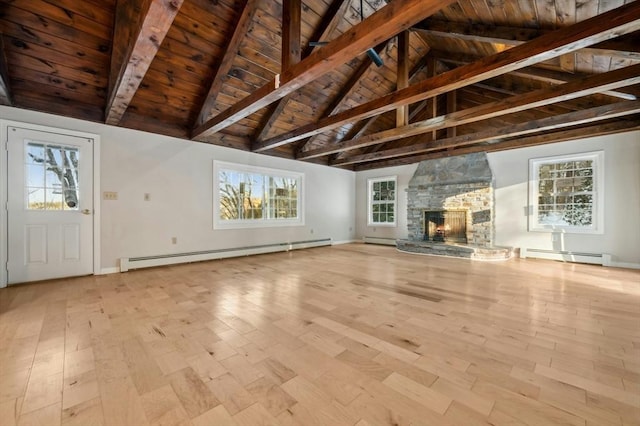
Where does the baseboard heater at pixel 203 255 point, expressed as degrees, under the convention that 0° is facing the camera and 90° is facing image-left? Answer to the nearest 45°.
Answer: approximately 315°

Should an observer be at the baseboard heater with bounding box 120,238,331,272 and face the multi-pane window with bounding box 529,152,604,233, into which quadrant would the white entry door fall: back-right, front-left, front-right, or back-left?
back-right

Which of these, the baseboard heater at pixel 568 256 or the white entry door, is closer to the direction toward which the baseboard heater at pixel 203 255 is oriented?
the baseboard heater

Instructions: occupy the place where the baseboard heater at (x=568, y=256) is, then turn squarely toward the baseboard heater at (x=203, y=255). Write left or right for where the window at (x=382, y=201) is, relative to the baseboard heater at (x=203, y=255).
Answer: right

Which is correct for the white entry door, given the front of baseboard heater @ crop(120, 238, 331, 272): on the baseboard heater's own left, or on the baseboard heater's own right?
on the baseboard heater's own right

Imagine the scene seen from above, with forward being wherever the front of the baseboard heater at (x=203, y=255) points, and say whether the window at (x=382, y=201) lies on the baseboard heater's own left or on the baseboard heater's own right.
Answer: on the baseboard heater's own left

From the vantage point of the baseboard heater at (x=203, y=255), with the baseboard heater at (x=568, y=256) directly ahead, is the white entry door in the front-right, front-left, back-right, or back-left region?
back-right
